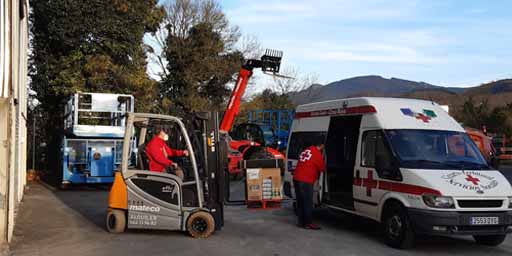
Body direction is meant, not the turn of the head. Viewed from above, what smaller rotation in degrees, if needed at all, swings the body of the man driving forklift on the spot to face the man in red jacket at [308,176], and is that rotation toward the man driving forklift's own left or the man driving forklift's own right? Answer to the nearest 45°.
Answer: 0° — they already face them

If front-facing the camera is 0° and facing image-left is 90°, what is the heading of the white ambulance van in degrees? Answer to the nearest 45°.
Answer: approximately 315°

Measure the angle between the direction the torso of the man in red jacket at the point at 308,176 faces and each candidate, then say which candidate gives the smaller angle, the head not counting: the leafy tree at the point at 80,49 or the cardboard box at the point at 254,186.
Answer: the leafy tree

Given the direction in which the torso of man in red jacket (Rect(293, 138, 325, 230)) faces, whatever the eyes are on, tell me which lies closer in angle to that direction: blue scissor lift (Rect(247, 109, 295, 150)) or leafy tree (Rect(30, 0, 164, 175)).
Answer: the blue scissor lift

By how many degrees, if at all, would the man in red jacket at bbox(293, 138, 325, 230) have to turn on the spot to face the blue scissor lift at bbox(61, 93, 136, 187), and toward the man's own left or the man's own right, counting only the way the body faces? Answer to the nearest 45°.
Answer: approximately 90° to the man's own left

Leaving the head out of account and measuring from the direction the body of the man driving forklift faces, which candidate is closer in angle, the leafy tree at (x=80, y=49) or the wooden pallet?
the wooden pallet

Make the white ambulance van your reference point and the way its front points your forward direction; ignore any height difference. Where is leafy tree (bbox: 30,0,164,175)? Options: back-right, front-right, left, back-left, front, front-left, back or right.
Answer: back

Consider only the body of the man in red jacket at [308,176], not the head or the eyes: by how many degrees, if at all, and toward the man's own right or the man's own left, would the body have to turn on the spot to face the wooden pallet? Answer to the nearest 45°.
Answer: approximately 135° to the man's own left

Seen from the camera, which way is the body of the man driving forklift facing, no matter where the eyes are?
to the viewer's right

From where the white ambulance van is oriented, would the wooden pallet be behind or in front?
behind

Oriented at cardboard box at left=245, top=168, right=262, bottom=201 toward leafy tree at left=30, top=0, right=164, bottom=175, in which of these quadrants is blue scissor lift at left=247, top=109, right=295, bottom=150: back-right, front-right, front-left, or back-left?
front-right

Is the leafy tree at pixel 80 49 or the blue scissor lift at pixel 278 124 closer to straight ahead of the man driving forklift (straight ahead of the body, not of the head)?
the blue scissor lift

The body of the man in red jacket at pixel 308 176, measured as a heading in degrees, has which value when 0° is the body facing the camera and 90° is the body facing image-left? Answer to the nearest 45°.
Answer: approximately 225°

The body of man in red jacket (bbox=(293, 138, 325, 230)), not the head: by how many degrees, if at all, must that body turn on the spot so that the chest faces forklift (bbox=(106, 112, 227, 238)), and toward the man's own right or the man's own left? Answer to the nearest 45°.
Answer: approximately 180°

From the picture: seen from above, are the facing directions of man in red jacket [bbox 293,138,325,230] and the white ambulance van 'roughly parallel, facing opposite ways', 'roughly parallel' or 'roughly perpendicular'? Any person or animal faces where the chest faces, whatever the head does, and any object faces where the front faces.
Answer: roughly perpendicular
